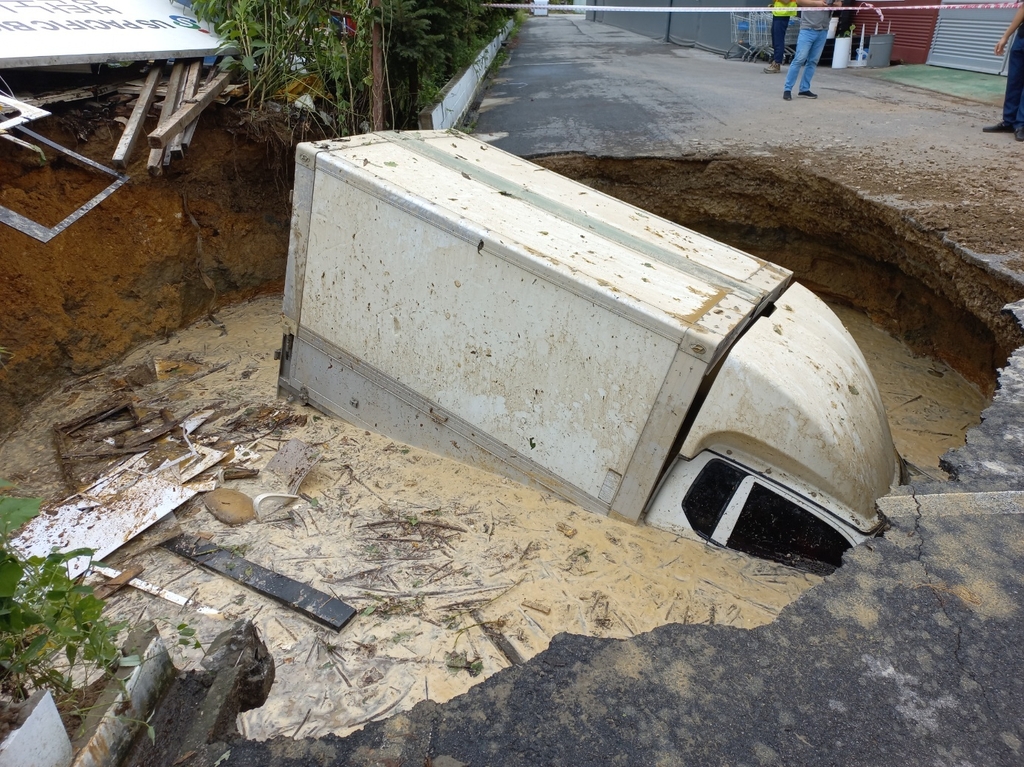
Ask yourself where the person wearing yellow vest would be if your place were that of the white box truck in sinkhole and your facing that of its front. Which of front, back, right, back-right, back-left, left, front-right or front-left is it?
back-left

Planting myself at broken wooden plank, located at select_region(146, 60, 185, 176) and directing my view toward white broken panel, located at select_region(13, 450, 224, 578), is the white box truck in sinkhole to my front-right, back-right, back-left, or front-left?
front-left

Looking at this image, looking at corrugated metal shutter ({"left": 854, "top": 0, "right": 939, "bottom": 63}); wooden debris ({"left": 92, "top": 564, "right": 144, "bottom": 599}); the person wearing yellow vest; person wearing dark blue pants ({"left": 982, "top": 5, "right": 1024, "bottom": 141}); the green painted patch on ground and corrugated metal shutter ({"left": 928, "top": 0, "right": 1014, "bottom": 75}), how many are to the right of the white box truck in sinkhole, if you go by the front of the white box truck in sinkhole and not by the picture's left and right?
1

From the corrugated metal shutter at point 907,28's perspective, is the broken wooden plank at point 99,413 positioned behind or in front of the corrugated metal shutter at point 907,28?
in front

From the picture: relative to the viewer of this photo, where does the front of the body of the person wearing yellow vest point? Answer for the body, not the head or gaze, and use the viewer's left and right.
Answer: facing the viewer and to the left of the viewer

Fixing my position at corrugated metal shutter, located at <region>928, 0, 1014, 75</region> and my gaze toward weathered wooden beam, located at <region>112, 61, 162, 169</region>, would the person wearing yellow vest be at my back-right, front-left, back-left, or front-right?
front-right

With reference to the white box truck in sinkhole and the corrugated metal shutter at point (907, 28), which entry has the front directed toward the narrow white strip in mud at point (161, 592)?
the corrugated metal shutter

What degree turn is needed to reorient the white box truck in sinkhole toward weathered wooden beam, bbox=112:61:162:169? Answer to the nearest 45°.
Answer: approximately 180°

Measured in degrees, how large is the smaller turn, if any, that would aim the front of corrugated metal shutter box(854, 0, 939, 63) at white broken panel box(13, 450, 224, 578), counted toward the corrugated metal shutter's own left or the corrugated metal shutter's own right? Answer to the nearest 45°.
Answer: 0° — it already faces it

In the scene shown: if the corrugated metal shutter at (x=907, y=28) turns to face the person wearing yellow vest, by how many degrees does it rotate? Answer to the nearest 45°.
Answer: approximately 45° to its right

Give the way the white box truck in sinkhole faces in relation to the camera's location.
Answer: facing the viewer and to the right of the viewer

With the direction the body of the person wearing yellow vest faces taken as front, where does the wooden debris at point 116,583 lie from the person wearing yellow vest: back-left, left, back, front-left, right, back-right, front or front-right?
front-left

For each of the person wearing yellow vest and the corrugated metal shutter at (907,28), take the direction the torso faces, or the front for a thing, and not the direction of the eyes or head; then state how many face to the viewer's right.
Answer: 0

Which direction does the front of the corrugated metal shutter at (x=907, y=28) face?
toward the camera

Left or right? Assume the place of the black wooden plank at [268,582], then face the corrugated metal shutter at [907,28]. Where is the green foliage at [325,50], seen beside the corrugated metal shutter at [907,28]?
left

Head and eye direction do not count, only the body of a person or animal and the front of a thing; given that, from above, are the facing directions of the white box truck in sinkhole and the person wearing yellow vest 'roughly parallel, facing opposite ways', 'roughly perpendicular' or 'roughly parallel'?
roughly perpendicular
